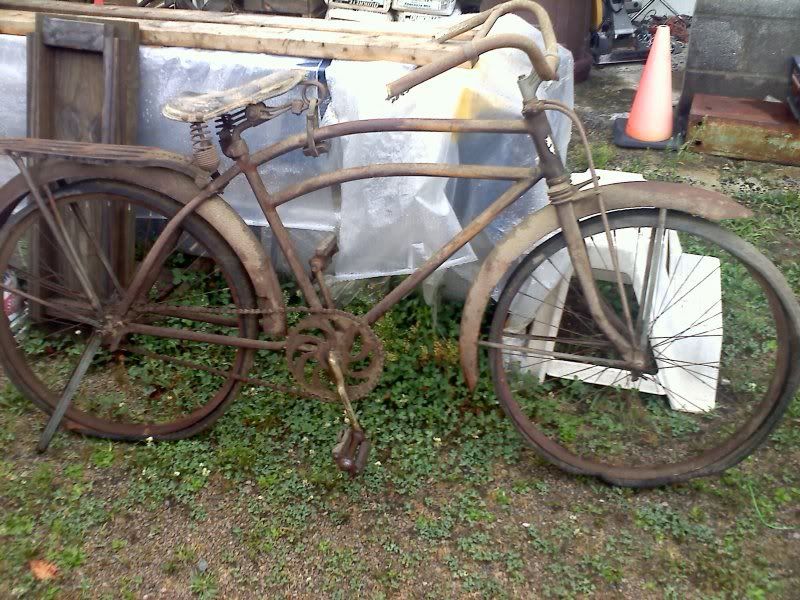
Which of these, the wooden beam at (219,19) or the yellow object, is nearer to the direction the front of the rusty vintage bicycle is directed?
the yellow object

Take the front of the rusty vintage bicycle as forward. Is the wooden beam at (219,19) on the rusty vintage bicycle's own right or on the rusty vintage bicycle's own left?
on the rusty vintage bicycle's own left

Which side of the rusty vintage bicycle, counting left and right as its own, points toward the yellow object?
left

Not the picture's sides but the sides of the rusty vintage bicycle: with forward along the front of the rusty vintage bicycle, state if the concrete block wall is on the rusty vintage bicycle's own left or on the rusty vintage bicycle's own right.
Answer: on the rusty vintage bicycle's own left

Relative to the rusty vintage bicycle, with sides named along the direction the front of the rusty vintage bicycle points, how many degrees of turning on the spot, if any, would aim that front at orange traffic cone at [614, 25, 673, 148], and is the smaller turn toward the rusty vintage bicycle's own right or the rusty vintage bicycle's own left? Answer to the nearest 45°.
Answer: approximately 45° to the rusty vintage bicycle's own left

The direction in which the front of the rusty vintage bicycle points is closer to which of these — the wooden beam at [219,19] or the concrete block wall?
the concrete block wall

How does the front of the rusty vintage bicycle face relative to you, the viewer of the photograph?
facing to the right of the viewer
